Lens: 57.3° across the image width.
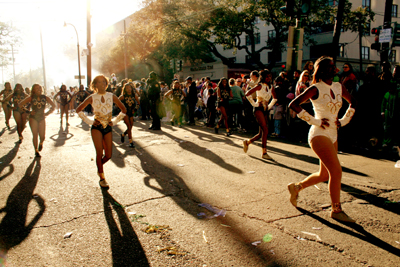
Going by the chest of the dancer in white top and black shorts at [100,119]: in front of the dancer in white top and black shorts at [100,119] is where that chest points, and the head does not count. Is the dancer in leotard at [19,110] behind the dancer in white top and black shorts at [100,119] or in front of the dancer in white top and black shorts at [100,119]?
behind

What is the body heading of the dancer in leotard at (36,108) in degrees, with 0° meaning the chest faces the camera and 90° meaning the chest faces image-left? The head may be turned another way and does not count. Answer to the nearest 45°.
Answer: approximately 0°

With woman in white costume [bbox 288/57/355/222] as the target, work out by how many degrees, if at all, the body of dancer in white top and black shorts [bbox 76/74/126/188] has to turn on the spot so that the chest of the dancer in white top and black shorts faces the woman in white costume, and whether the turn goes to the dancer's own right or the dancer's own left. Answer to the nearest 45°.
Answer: approximately 45° to the dancer's own left

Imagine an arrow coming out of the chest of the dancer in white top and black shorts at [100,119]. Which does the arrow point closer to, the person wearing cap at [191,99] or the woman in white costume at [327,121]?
the woman in white costume

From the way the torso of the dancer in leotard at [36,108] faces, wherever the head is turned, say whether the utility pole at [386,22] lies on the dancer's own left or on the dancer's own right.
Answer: on the dancer's own left

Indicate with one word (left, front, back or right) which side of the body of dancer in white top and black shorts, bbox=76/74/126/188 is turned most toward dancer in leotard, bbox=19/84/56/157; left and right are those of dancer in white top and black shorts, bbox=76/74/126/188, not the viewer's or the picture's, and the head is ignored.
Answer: back
